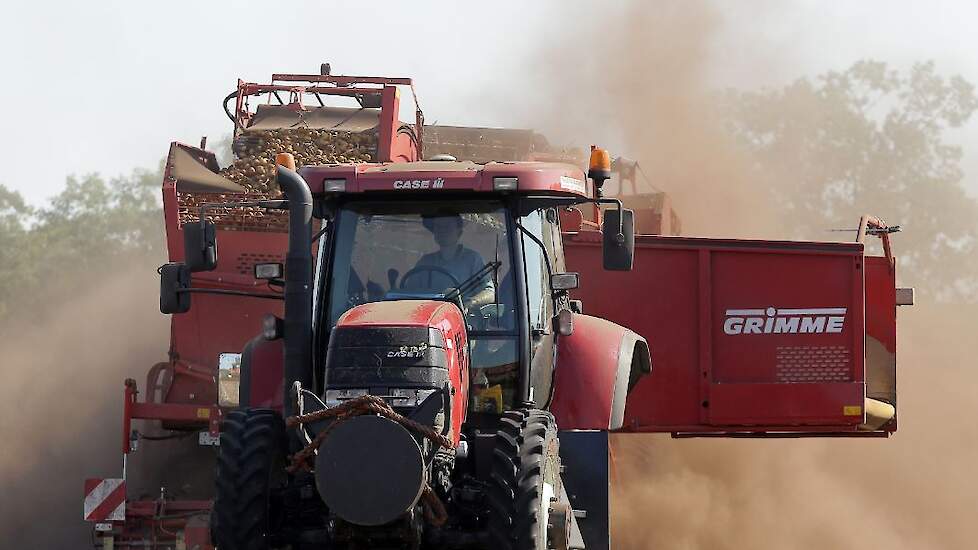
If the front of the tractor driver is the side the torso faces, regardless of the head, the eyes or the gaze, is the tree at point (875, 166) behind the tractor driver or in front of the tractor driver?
behind

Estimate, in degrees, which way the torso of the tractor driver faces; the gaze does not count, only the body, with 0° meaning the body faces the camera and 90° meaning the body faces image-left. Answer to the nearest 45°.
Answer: approximately 0°

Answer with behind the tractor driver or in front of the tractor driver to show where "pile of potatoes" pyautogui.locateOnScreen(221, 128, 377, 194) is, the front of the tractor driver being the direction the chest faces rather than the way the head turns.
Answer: behind
